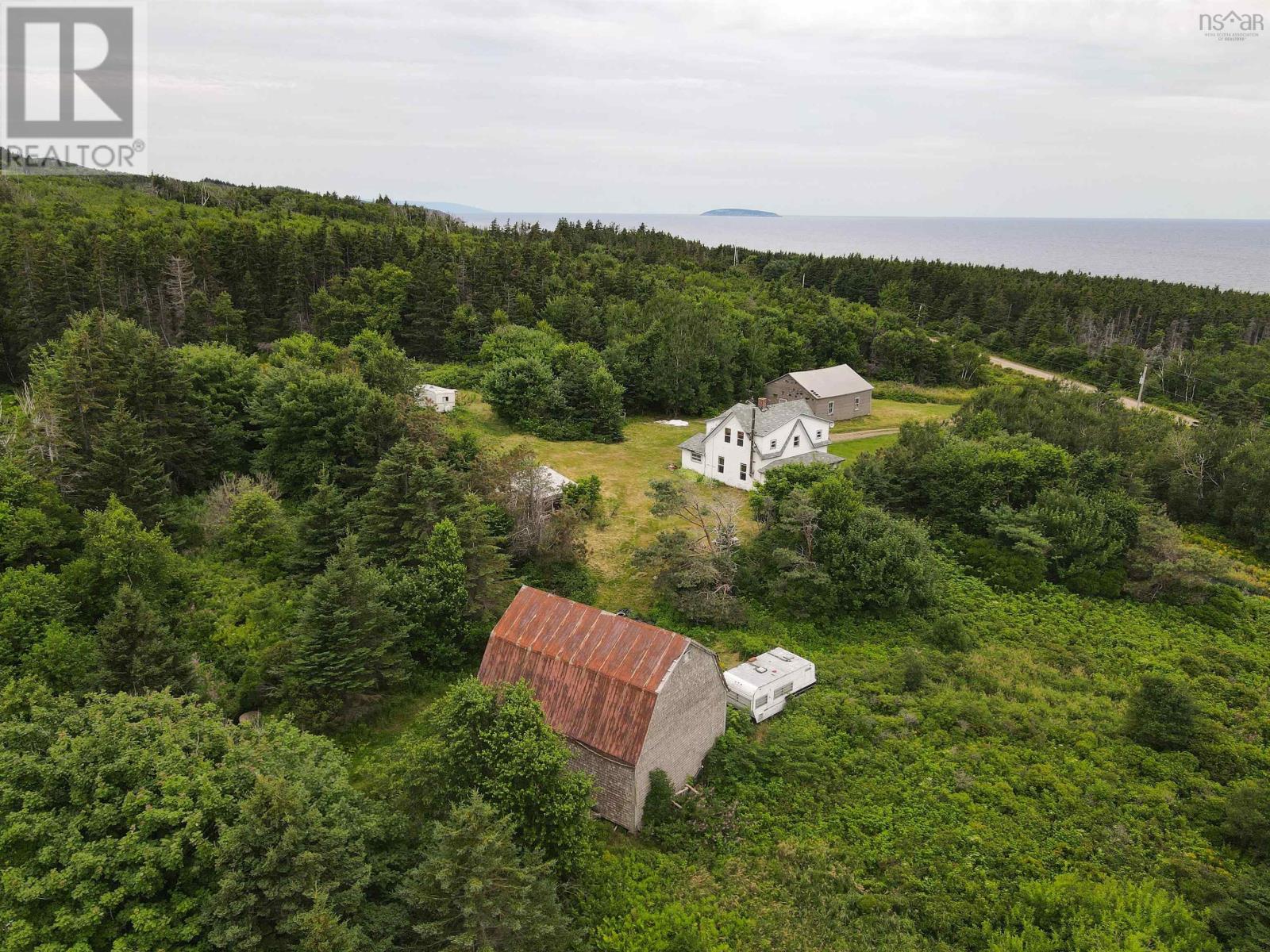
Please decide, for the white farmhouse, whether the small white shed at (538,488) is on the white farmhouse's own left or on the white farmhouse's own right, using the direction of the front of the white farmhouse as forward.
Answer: on the white farmhouse's own right

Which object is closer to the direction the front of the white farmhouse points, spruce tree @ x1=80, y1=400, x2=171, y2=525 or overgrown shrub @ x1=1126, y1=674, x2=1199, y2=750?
the overgrown shrub

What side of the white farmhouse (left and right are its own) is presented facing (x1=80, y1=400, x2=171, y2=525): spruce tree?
right

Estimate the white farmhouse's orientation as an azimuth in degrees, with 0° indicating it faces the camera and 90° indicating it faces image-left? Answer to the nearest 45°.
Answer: approximately 315°

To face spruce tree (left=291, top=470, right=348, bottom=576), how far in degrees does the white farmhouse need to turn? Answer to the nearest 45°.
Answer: approximately 90° to its right

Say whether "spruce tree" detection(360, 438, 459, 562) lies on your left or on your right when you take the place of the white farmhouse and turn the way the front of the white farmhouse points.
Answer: on your right
